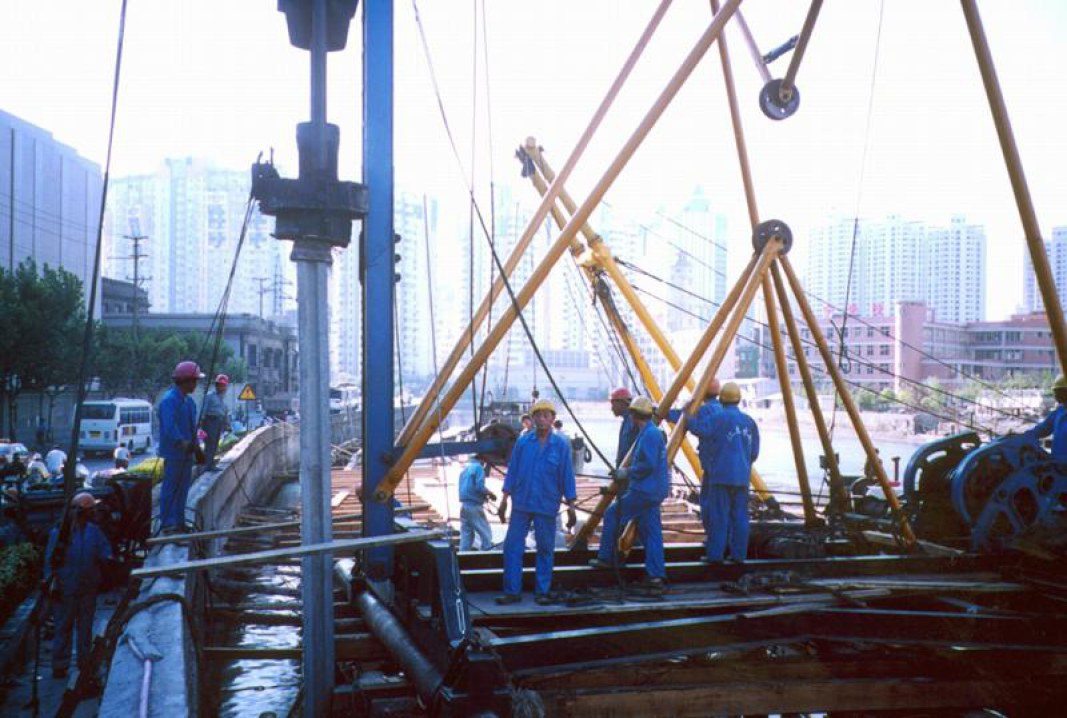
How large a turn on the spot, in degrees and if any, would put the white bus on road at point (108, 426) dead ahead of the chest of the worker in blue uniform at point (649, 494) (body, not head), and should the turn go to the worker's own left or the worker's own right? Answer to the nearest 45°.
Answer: approximately 45° to the worker's own right

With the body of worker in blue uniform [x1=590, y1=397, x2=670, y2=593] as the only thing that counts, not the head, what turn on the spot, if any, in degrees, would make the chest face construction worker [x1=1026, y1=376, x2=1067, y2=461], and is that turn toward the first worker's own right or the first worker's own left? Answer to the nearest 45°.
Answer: approximately 180°

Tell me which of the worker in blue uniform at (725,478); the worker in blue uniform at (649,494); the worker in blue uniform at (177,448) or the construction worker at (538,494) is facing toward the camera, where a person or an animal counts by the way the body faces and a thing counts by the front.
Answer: the construction worker

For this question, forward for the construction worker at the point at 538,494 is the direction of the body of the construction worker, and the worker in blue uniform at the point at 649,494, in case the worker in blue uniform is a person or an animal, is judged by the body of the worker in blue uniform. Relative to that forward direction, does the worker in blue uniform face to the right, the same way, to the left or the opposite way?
to the right

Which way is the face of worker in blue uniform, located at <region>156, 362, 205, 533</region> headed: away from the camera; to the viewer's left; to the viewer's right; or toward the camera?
to the viewer's right

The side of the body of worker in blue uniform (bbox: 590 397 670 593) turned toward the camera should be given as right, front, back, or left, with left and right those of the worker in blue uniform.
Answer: left

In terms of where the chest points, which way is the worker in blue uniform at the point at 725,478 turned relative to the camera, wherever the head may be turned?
away from the camera
